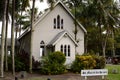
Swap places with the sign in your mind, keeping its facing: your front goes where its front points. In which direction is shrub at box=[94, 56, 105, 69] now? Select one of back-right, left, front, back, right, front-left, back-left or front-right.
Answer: back

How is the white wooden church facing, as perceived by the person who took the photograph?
facing the viewer and to the right of the viewer

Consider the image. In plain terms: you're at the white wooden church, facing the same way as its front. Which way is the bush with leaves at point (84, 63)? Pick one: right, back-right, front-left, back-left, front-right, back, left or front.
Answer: front

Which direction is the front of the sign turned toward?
toward the camera

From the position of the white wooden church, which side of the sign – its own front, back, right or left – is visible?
back

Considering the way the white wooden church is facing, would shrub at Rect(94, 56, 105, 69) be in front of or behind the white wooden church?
in front

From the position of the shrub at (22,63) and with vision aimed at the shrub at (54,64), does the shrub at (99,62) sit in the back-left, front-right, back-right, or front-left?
front-left

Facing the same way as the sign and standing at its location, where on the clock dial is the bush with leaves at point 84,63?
The bush with leaves is roughly at 6 o'clock from the sign.

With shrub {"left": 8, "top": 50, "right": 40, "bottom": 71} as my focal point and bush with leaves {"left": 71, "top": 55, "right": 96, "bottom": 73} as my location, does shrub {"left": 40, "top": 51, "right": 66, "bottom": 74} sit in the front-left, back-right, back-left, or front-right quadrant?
front-left

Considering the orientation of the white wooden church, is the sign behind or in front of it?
in front

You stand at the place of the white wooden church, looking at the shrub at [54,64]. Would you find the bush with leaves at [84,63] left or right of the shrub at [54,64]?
left

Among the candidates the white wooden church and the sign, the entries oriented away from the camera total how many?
0
